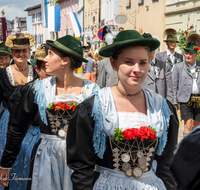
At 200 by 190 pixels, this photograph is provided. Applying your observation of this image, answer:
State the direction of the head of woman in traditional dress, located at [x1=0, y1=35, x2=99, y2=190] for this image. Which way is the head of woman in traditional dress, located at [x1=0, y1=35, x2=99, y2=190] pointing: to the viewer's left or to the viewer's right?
to the viewer's left

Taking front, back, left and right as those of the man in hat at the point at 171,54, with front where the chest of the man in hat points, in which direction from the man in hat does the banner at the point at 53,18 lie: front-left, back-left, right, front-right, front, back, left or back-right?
back-right

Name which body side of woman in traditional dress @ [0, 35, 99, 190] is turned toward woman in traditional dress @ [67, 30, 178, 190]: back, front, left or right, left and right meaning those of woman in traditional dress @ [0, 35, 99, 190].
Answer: front

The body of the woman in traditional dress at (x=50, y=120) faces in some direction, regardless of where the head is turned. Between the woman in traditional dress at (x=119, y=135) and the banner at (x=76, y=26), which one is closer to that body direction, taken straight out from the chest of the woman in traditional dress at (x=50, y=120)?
the woman in traditional dress

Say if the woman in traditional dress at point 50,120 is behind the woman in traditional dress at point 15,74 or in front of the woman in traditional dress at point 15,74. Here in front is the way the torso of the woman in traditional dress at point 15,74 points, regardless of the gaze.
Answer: in front

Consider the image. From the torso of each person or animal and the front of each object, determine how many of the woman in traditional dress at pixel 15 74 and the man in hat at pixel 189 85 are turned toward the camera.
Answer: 2

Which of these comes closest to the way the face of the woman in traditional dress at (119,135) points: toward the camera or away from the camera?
toward the camera

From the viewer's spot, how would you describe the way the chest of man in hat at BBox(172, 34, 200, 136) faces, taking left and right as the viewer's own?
facing the viewer

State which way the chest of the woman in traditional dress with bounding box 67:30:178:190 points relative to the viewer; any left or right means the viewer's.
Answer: facing the viewer and to the right of the viewer

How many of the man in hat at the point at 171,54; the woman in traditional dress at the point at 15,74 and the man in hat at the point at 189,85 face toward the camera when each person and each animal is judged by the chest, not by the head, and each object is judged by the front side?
3

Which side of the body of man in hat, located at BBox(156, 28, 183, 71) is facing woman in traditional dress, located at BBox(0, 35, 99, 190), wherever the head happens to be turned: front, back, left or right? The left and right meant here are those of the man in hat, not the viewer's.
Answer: front

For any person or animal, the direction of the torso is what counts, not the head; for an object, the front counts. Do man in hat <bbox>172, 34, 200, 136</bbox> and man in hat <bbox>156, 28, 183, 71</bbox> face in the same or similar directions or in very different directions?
same or similar directions

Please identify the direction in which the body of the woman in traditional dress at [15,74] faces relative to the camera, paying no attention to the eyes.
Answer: toward the camera

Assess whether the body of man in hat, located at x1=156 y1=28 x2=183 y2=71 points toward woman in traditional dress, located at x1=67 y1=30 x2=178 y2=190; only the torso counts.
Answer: yes
